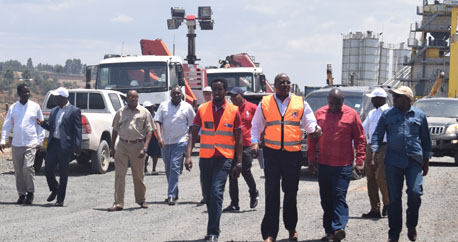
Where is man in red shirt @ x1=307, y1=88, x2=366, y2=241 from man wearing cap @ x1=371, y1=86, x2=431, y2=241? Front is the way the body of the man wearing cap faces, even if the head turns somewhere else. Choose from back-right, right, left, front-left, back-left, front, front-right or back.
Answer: right

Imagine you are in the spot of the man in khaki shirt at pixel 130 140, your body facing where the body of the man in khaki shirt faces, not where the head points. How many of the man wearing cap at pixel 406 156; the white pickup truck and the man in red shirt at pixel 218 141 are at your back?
1

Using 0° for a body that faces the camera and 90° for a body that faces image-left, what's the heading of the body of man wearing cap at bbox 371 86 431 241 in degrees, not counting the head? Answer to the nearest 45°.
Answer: approximately 0°

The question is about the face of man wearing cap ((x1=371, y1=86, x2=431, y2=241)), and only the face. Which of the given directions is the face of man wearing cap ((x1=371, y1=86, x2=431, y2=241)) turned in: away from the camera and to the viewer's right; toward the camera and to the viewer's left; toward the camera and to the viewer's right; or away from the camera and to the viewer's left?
toward the camera and to the viewer's left

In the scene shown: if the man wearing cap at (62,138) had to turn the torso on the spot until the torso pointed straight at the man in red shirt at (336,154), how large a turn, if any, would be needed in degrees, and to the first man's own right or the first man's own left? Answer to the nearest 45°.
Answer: approximately 90° to the first man's own left

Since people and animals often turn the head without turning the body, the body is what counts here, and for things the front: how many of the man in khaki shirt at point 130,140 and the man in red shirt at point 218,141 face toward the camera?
2

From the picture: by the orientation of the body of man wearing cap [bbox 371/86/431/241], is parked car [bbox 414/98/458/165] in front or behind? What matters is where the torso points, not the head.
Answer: behind
